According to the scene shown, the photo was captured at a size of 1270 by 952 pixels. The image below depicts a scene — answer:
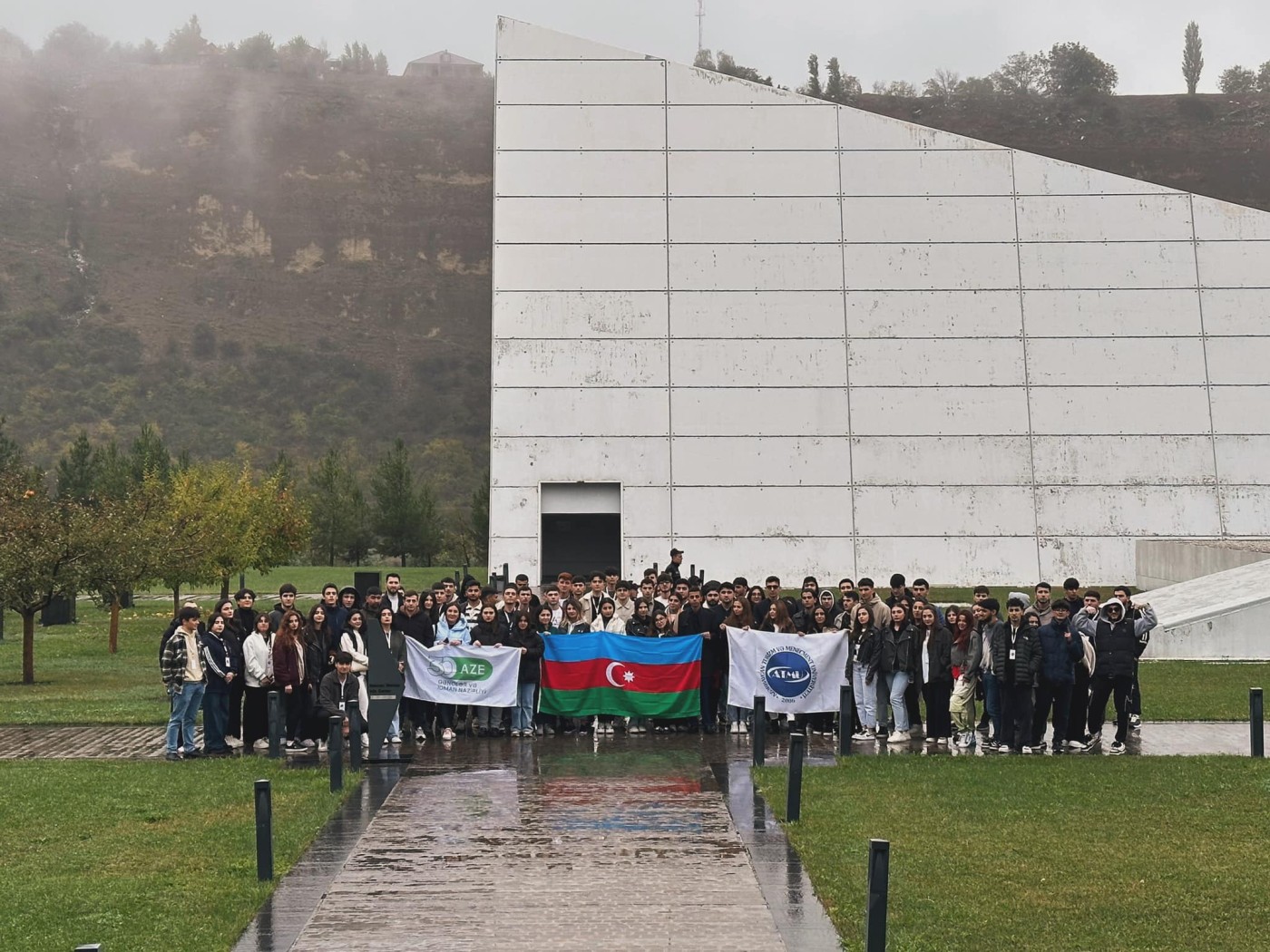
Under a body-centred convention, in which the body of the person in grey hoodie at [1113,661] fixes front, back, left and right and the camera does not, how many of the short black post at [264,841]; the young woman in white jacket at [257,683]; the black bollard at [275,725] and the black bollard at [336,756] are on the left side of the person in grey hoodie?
0

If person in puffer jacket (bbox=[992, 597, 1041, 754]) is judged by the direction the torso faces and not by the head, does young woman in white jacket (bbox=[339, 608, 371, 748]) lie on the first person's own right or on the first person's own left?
on the first person's own right

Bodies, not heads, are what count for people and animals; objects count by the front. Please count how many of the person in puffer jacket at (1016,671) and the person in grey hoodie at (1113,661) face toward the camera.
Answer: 2

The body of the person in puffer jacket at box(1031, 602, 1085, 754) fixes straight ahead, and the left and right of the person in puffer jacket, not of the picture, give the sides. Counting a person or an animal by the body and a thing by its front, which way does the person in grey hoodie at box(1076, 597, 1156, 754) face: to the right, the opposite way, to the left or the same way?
the same way

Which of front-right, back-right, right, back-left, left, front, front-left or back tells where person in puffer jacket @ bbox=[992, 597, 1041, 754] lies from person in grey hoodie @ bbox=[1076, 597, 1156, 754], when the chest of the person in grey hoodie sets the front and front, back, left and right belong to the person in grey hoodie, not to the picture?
front-right

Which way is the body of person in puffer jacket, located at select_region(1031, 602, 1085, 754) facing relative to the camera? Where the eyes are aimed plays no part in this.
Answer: toward the camera

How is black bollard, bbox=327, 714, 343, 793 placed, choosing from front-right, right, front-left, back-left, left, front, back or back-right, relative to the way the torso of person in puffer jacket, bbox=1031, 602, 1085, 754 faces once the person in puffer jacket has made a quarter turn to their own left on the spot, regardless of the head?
back-right

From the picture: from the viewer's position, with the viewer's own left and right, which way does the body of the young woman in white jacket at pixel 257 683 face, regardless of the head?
facing the viewer and to the right of the viewer

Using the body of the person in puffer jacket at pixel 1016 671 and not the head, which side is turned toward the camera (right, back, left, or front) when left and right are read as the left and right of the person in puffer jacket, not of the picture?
front

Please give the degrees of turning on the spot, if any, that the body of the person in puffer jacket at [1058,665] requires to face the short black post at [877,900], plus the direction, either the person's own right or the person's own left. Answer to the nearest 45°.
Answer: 0° — they already face it

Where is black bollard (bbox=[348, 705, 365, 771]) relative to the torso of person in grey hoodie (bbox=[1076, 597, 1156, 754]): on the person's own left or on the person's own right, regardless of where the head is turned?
on the person's own right

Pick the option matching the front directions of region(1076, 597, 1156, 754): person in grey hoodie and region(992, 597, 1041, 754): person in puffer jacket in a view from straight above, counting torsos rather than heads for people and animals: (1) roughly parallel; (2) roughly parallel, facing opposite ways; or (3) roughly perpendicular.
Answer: roughly parallel

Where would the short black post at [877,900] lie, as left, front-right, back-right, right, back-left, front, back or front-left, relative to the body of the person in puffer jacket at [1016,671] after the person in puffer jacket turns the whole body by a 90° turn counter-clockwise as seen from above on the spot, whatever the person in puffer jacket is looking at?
right

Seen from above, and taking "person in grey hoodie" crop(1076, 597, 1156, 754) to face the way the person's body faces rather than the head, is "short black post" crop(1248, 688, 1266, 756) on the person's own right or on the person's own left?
on the person's own left

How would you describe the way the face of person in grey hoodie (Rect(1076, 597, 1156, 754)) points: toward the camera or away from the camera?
toward the camera
